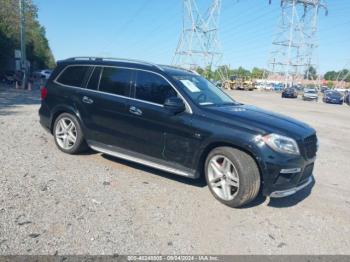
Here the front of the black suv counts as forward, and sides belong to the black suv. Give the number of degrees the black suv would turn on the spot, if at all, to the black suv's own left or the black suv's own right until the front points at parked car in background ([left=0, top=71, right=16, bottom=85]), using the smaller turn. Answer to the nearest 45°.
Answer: approximately 180°

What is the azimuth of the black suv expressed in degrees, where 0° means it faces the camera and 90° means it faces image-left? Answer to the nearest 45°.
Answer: approximately 315°

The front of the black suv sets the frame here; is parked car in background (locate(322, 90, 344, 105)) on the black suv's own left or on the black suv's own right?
on the black suv's own left
